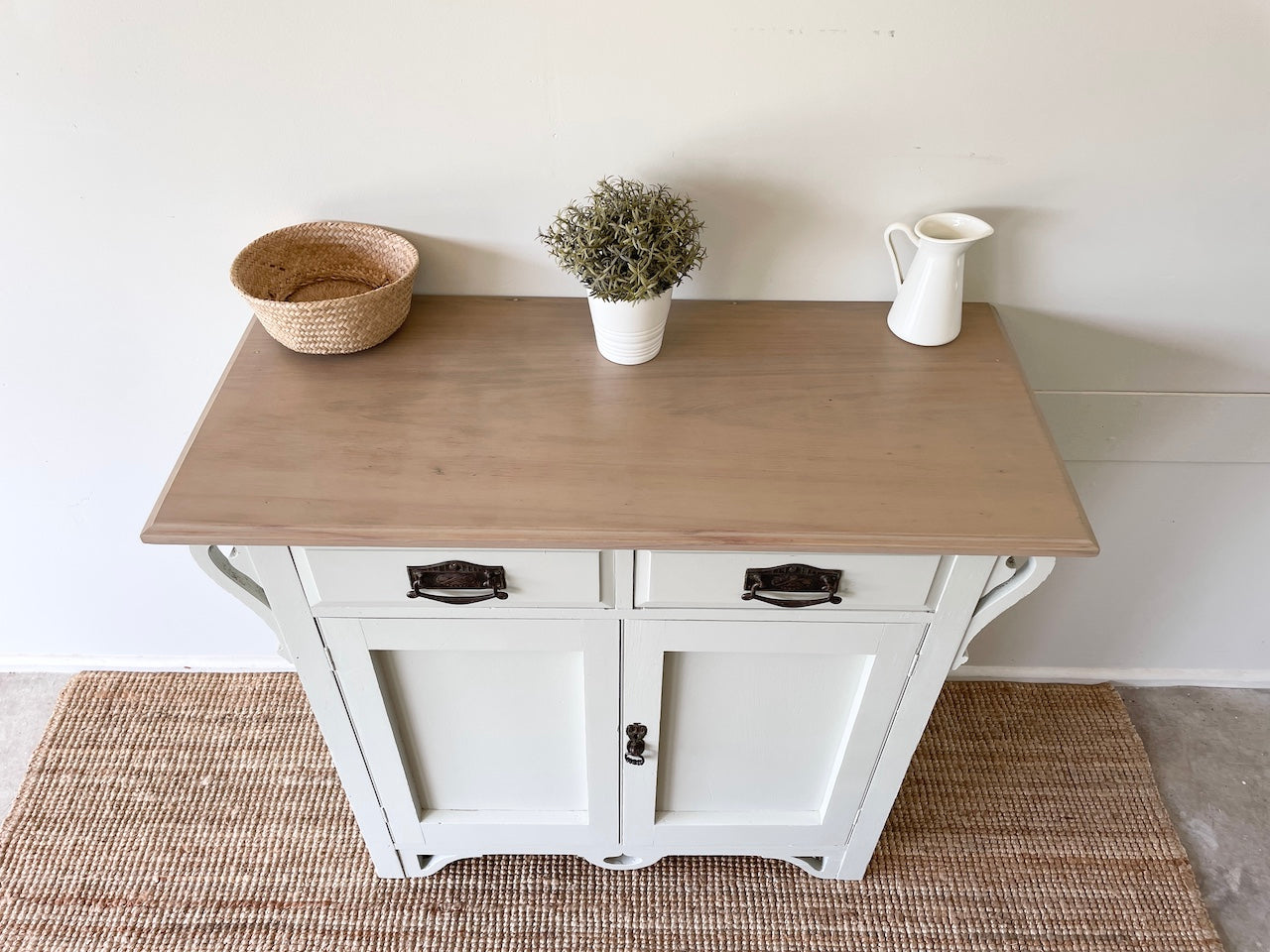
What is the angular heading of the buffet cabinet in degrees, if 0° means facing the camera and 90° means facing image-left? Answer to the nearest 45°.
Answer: approximately 0°
